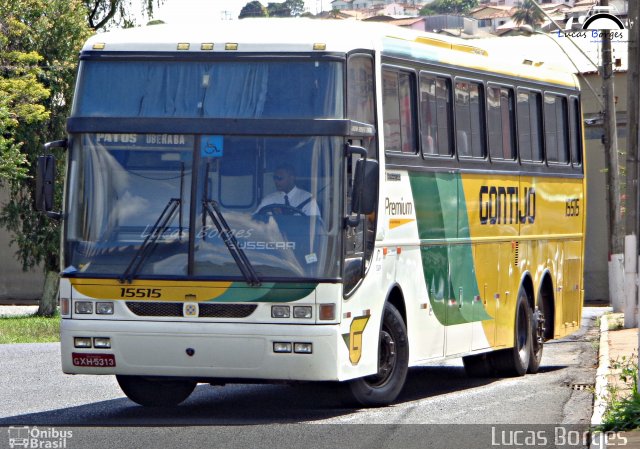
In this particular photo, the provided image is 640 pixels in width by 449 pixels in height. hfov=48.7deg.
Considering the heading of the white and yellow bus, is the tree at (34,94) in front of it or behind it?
behind

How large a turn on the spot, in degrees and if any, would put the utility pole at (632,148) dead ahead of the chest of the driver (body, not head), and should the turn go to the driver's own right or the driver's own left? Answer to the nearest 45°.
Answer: approximately 135° to the driver's own left

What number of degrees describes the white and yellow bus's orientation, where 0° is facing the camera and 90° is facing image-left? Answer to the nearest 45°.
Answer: approximately 0°

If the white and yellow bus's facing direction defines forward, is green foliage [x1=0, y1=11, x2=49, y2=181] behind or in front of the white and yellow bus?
behind

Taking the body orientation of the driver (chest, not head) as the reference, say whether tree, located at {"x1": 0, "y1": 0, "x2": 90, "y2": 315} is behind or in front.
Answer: behind
